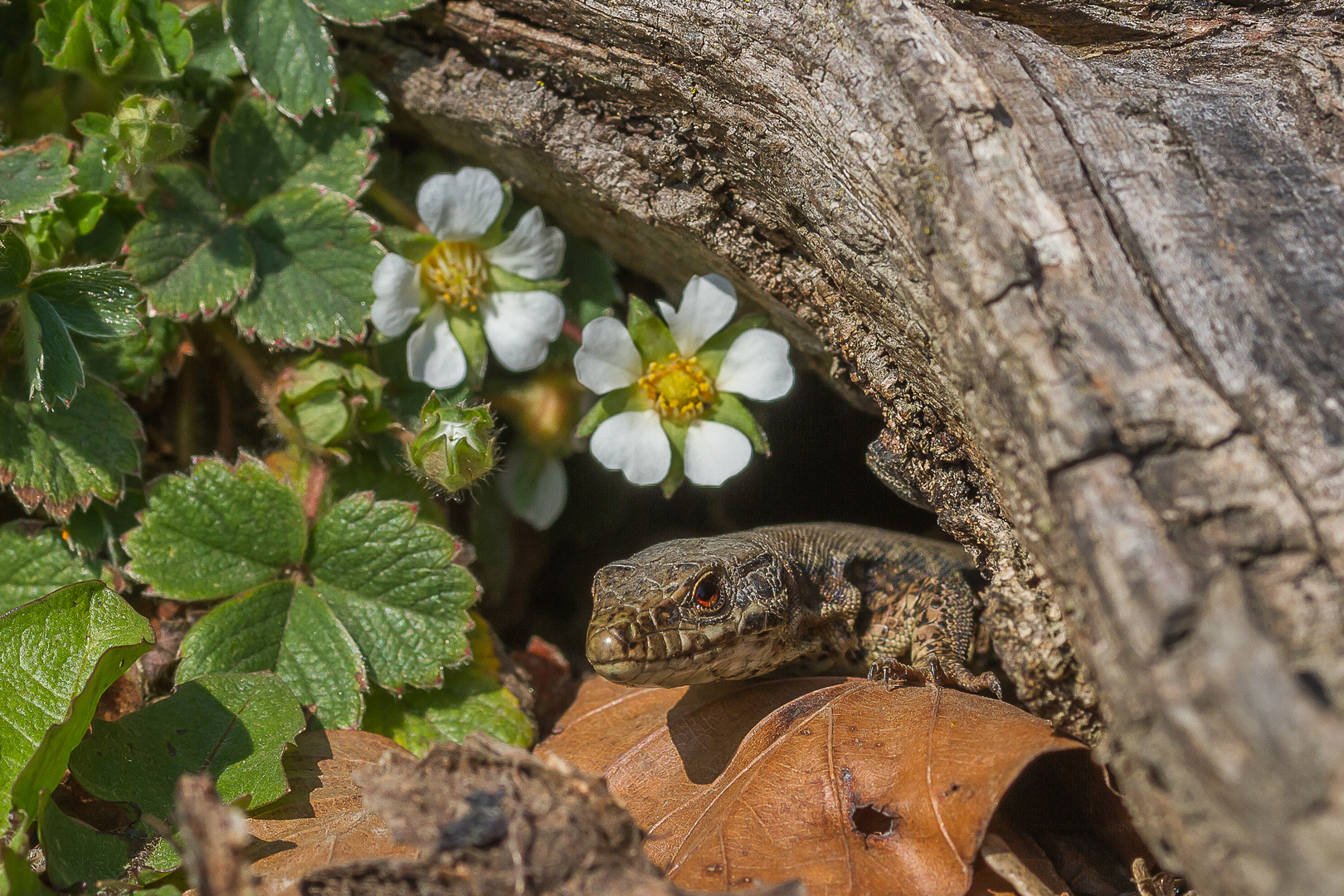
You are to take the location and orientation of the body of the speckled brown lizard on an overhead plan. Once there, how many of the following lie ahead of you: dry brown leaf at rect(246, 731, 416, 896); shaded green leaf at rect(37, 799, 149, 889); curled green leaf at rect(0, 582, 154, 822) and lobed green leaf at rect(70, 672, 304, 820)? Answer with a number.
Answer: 4

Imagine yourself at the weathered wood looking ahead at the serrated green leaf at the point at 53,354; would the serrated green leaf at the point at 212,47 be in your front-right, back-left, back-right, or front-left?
front-right

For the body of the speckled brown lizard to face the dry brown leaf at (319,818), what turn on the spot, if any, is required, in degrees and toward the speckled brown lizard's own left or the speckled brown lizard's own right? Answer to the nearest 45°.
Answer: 0° — it already faces it

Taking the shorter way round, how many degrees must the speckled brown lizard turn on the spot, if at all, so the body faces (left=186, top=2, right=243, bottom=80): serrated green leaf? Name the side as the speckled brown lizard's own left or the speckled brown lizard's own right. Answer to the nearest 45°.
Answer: approximately 45° to the speckled brown lizard's own right

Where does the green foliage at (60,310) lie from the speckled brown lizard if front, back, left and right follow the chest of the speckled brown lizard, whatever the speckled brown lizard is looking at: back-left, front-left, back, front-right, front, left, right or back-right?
front-right

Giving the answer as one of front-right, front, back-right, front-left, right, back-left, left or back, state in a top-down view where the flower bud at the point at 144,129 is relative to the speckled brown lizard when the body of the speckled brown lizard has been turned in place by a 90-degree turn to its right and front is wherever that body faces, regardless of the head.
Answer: front-left

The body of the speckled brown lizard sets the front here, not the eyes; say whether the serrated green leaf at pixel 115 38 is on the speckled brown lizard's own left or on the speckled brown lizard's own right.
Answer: on the speckled brown lizard's own right

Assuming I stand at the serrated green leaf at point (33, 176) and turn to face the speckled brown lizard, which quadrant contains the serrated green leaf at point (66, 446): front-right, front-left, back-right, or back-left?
front-right

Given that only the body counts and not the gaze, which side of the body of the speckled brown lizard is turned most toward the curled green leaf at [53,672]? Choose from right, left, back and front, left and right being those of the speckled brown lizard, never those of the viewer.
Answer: front

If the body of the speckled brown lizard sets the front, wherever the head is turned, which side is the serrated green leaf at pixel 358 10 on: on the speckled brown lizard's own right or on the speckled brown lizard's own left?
on the speckled brown lizard's own right

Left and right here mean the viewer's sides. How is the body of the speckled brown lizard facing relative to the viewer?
facing the viewer and to the left of the viewer

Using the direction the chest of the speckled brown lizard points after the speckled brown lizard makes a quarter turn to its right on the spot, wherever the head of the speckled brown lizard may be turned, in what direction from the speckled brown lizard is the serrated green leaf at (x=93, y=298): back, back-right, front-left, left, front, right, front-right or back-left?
front-left

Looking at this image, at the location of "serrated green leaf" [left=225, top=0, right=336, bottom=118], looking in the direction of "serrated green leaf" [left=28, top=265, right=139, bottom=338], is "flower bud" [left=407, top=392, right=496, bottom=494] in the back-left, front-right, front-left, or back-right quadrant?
front-left

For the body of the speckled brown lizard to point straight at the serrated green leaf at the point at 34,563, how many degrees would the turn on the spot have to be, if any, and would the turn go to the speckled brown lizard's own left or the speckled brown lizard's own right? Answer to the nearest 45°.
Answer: approximately 45° to the speckled brown lizard's own right

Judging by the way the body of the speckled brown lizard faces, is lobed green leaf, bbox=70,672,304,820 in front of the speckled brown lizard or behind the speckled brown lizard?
in front
